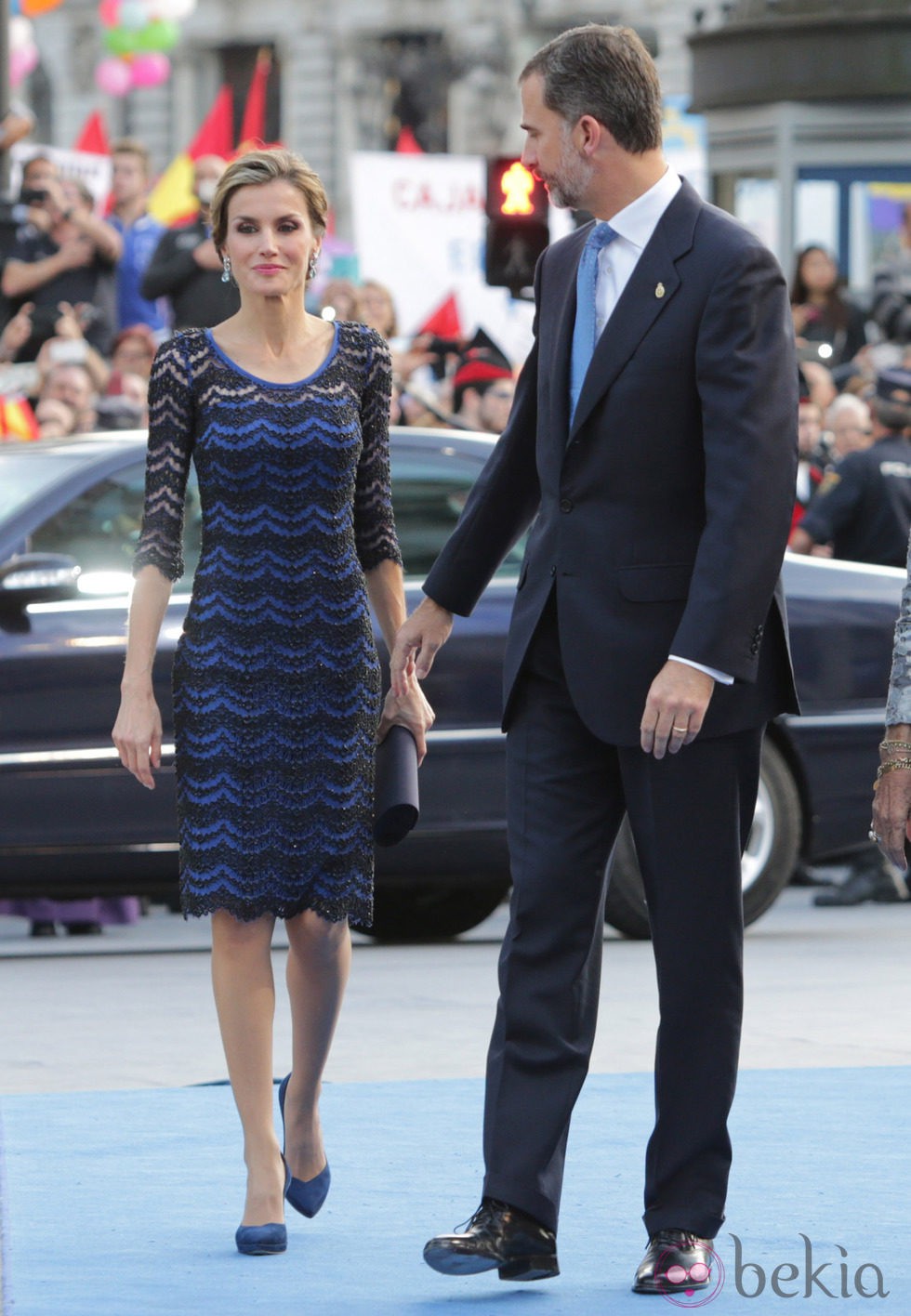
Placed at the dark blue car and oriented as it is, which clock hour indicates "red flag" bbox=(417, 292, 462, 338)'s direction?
The red flag is roughly at 3 o'clock from the dark blue car.

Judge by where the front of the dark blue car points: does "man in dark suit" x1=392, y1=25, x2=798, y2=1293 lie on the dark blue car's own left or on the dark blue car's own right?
on the dark blue car's own left

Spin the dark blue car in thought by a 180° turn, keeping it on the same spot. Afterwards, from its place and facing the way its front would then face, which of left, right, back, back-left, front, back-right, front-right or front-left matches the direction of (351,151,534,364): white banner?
left

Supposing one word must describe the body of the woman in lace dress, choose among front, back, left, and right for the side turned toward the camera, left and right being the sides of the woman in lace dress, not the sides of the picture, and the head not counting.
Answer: front

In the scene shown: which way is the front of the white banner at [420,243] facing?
toward the camera

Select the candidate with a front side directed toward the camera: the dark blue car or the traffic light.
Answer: the traffic light

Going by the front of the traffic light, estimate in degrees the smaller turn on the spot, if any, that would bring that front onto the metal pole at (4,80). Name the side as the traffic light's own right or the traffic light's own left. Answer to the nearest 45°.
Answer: approximately 90° to the traffic light's own right

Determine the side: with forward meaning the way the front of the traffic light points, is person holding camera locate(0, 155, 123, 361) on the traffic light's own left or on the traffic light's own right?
on the traffic light's own right

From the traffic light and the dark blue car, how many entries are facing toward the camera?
1

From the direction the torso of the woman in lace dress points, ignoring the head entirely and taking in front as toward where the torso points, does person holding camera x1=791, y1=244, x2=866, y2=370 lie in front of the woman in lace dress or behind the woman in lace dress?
behind

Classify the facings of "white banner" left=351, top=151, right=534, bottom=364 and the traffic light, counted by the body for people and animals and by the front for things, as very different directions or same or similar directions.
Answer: same or similar directions

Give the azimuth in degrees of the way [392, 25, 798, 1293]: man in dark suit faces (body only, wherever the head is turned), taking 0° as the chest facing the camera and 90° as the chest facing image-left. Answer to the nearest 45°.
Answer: approximately 45°

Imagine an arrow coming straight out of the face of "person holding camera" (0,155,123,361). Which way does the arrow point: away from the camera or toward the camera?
toward the camera
